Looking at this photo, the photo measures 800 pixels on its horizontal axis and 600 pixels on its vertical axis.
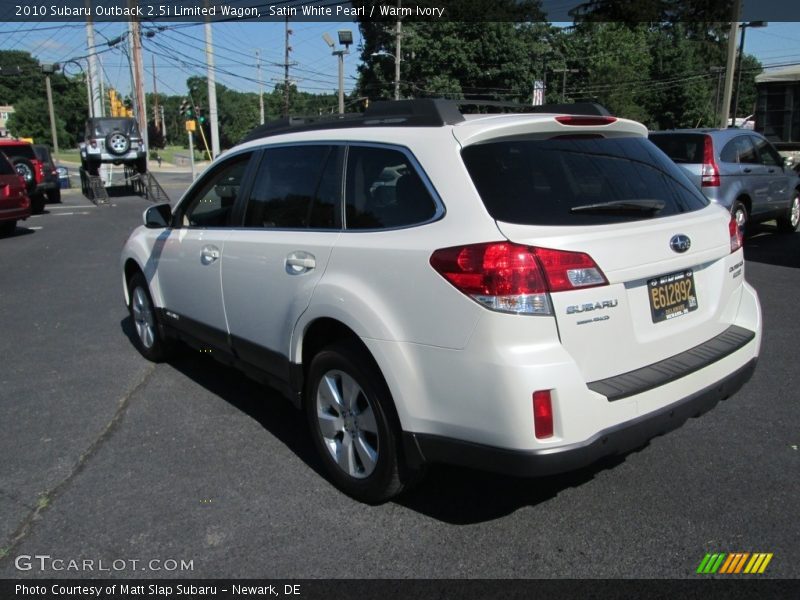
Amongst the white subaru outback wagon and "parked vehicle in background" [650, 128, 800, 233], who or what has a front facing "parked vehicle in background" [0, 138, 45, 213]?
the white subaru outback wagon

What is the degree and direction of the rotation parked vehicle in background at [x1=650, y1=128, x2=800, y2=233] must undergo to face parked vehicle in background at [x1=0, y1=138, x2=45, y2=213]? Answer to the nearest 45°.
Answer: approximately 135° to its left

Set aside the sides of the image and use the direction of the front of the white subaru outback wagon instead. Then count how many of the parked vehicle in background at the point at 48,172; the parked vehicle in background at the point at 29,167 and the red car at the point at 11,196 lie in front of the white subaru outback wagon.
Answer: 3

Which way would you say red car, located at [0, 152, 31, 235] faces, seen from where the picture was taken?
facing away from the viewer and to the left of the viewer

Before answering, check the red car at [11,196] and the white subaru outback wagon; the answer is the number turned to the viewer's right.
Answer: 0

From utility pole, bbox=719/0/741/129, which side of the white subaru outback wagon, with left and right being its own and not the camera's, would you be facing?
right

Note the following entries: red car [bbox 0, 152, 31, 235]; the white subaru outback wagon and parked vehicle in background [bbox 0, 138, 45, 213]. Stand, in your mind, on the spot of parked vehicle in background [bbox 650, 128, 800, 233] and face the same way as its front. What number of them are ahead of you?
0

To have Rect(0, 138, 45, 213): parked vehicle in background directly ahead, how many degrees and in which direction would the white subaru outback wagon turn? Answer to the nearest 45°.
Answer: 0° — it already faces it

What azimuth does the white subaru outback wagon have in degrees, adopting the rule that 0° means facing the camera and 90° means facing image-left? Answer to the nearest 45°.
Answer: approximately 135°

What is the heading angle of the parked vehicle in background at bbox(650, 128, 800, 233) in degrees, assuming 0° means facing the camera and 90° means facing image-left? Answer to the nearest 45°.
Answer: approximately 225°

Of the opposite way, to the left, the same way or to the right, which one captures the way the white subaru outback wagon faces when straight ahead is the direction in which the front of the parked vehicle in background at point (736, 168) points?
to the left

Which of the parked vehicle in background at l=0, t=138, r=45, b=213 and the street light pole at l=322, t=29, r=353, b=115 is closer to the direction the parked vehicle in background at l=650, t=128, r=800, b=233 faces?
the street light pole

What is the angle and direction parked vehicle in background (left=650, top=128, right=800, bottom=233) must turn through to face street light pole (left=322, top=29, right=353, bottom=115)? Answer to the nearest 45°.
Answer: approximately 90° to its left

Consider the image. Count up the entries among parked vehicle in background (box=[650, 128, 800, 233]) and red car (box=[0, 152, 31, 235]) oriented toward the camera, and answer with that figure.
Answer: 0
